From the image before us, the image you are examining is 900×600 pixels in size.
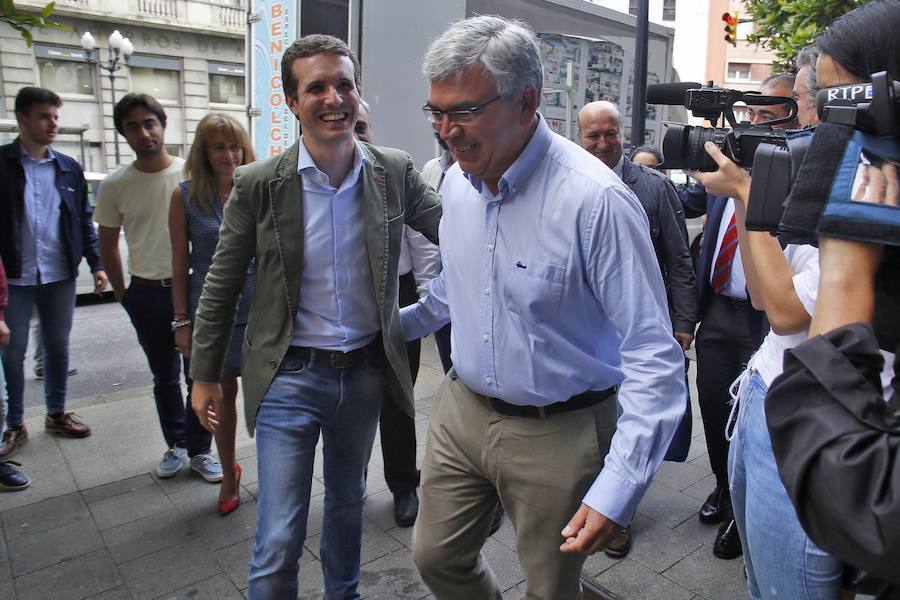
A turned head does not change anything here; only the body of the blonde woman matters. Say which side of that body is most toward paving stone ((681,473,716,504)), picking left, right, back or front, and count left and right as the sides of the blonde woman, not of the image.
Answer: left

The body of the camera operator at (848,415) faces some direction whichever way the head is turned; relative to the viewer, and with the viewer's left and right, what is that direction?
facing to the left of the viewer

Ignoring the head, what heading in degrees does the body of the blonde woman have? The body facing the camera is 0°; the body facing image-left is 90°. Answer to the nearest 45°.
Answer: approximately 0°

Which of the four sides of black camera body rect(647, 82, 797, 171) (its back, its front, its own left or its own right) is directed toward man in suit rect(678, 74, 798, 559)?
right

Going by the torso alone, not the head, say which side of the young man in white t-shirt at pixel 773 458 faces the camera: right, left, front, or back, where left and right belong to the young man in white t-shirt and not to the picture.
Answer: left
